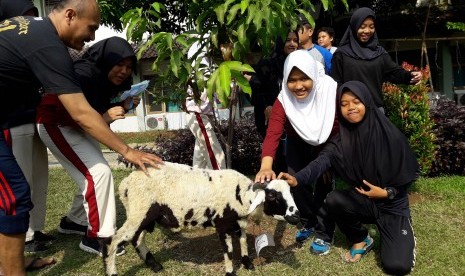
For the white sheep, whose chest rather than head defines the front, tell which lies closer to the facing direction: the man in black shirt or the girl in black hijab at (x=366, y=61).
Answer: the girl in black hijab

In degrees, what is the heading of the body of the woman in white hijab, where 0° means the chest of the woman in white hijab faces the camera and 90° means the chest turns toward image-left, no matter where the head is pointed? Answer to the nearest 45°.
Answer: approximately 45°

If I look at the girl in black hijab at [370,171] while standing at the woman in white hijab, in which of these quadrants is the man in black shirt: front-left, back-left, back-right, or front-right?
back-right

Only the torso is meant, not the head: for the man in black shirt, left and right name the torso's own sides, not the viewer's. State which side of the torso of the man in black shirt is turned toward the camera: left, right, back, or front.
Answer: right

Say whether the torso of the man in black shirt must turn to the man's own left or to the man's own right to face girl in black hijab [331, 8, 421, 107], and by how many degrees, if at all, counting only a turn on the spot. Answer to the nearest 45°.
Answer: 0° — they already face them

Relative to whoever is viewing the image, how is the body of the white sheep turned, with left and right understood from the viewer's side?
facing to the right of the viewer

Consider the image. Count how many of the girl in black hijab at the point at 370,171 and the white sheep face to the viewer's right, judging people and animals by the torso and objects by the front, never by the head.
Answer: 1

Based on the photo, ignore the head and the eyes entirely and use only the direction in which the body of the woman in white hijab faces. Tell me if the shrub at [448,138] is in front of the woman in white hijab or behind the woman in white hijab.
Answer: behind

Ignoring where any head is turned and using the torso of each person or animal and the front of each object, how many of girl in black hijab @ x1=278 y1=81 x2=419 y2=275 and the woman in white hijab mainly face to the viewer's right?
0
